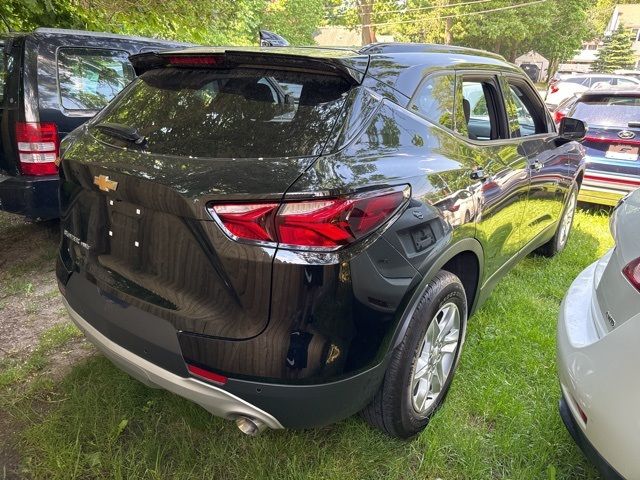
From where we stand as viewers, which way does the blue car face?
facing away from the viewer

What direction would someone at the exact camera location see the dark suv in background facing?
facing away from the viewer and to the right of the viewer

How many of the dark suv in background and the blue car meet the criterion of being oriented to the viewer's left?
0

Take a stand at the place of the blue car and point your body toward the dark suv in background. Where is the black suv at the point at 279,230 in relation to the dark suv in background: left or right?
left

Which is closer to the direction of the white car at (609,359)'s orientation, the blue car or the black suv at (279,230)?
the blue car

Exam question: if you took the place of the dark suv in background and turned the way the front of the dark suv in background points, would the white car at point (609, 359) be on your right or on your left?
on your right

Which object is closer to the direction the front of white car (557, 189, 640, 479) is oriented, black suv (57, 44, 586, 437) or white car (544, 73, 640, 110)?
the white car

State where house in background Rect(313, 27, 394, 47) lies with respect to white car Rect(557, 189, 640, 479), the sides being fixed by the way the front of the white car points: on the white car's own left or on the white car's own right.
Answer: on the white car's own left

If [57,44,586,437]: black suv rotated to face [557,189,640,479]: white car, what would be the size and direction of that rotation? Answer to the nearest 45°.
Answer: approximately 45° to its right

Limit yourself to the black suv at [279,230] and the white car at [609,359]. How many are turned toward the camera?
0

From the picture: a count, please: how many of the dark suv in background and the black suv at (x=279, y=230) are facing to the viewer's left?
0

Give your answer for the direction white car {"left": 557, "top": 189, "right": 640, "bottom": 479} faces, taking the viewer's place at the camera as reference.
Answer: facing away from the viewer and to the right of the viewer

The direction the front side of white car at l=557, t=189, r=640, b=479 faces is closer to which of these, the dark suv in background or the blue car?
the blue car

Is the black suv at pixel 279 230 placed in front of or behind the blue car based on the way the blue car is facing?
behind

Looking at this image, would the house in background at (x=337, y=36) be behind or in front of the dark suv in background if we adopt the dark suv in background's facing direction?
in front
